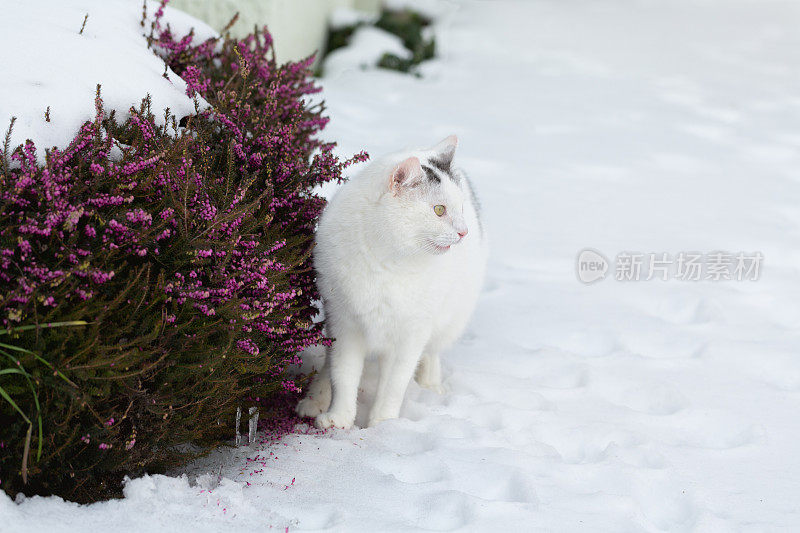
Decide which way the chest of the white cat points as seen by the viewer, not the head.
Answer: toward the camera
